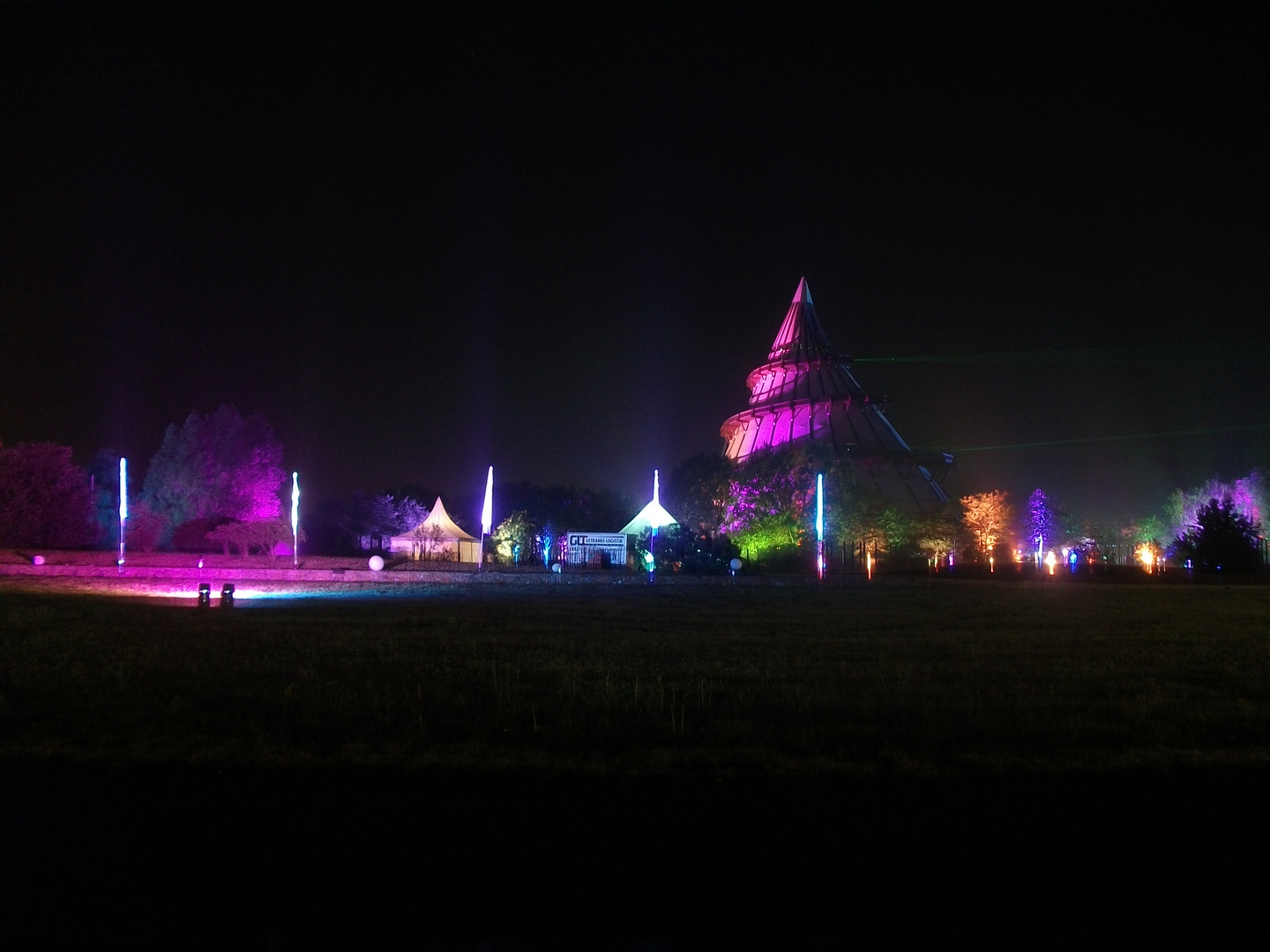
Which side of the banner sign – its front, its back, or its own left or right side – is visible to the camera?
front

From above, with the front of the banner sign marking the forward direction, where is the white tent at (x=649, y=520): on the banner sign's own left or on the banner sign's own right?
on the banner sign's own left

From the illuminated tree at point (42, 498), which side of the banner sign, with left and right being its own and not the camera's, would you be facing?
right

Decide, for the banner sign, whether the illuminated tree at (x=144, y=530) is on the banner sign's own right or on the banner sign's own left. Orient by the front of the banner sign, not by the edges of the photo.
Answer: on the banner sign's own right

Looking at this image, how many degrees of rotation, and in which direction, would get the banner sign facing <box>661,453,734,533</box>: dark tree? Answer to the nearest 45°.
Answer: approximately 135° to its left

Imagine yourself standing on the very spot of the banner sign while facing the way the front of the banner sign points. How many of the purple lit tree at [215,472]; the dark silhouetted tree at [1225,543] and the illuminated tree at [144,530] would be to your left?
1

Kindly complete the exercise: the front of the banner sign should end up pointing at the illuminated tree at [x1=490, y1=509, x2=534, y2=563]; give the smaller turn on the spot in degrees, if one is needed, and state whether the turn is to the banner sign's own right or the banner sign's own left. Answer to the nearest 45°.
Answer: approximately 135° to the banner sign's own right

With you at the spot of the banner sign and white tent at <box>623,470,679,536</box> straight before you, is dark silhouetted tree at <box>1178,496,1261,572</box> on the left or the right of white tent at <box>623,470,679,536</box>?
right

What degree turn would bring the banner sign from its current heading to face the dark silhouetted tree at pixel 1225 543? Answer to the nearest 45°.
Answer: approximately 90° to its left
